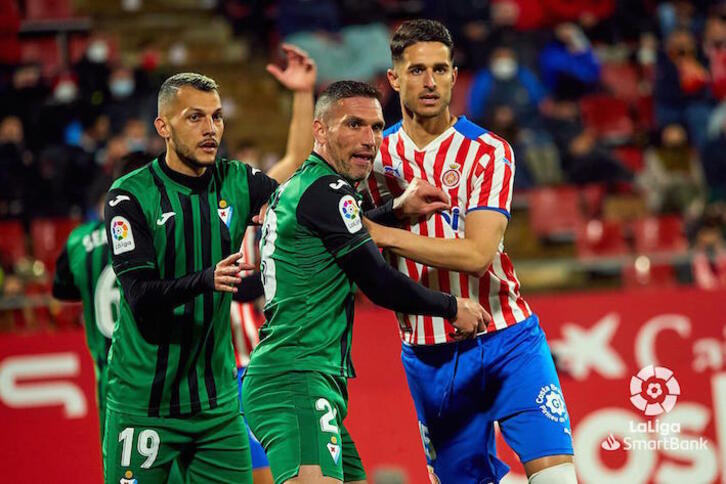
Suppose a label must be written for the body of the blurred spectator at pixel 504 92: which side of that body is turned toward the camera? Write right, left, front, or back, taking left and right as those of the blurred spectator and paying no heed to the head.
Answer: front

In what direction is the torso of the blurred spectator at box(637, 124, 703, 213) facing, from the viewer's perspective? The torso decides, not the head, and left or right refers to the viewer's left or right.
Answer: facing the viewer

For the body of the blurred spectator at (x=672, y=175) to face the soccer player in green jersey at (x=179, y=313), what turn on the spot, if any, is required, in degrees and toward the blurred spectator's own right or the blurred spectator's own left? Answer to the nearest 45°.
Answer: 0° — they already face them

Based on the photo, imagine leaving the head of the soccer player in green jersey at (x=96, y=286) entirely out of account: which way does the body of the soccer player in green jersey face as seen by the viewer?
away from the camera

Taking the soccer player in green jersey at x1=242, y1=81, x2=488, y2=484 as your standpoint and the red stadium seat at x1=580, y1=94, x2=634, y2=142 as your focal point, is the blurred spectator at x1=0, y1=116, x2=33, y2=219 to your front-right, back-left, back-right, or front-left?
front-left

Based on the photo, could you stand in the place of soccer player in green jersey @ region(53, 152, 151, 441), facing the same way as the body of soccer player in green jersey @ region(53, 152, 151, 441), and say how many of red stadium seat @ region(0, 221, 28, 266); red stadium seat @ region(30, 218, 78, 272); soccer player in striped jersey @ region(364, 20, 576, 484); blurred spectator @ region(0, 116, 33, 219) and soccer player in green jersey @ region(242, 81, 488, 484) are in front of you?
3

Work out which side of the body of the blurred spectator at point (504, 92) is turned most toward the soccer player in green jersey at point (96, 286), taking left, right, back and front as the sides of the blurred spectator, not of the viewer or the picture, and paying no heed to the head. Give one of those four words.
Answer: front

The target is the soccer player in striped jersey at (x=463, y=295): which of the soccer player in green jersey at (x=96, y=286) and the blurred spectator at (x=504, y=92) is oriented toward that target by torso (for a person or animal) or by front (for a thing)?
the blurred spectator

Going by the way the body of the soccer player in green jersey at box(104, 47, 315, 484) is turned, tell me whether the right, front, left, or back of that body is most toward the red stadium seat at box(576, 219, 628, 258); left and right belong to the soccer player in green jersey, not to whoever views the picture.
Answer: back

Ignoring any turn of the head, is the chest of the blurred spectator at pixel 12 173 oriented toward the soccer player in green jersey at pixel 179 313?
yes

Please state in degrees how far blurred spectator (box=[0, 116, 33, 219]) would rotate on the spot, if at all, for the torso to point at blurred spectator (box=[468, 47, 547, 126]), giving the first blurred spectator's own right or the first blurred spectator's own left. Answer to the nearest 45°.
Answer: approximately 90° to the first blurred spectator's own left
